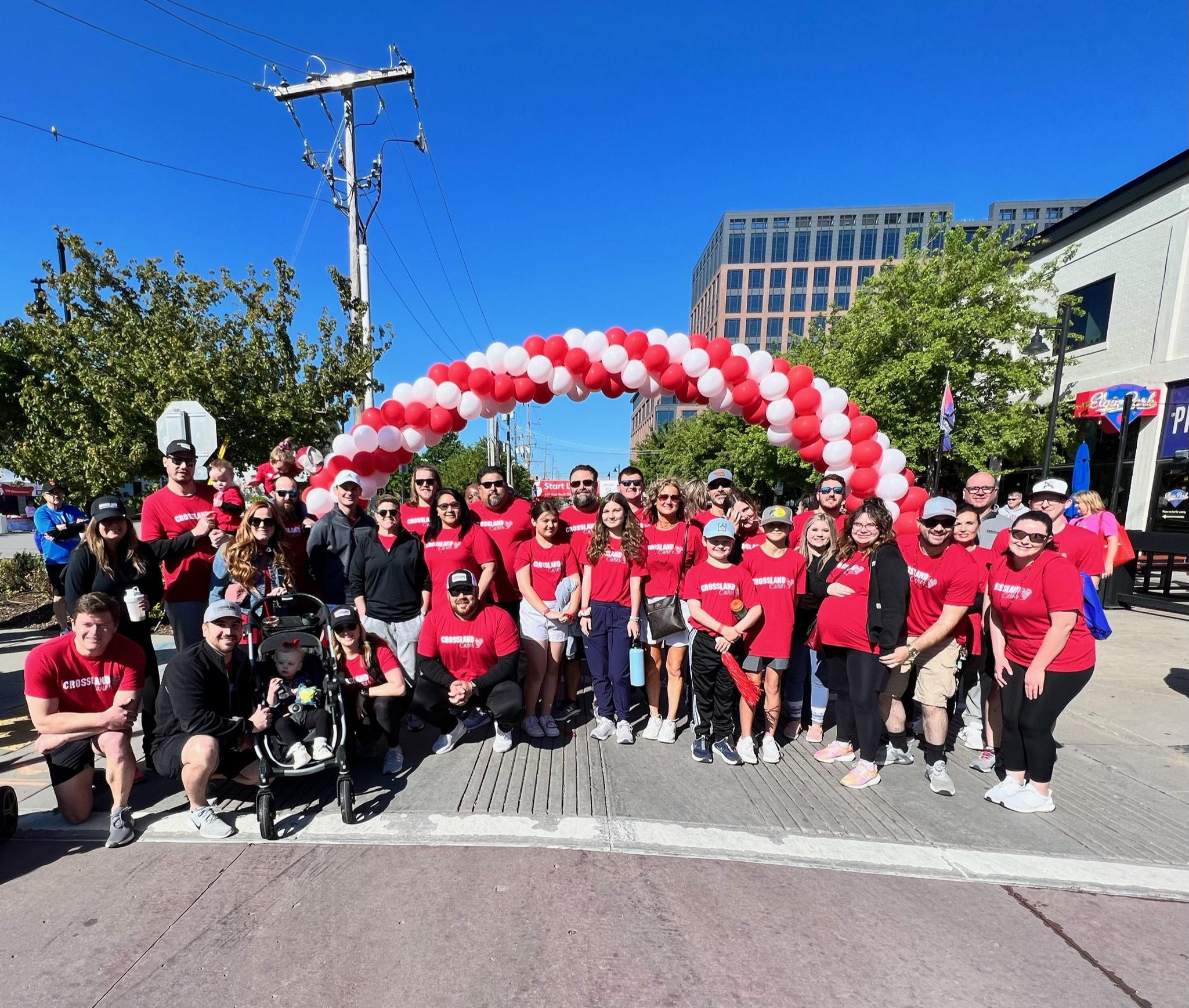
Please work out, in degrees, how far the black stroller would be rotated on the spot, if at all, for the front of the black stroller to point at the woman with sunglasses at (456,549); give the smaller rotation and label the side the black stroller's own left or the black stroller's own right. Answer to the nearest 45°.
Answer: approximately 135° to the black stroller's own left

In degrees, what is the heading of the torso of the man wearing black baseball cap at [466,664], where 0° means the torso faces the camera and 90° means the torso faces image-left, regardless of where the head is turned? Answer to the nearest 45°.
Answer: approximately 0°

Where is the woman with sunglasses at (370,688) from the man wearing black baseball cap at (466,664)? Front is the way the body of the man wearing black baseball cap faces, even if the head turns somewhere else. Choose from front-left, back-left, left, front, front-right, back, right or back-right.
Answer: right

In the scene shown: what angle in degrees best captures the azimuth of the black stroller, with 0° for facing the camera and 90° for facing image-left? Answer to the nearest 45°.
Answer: approximately 0°
